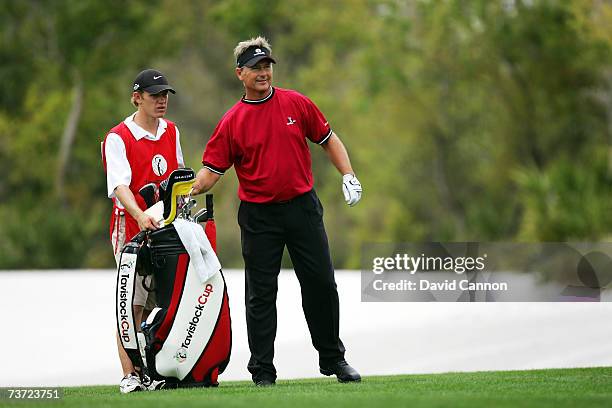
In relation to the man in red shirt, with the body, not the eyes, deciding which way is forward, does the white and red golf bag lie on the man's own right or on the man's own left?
on the man's own right

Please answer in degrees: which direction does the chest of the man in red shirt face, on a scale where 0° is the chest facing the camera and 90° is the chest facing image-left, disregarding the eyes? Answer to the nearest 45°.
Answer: approximately 0°
